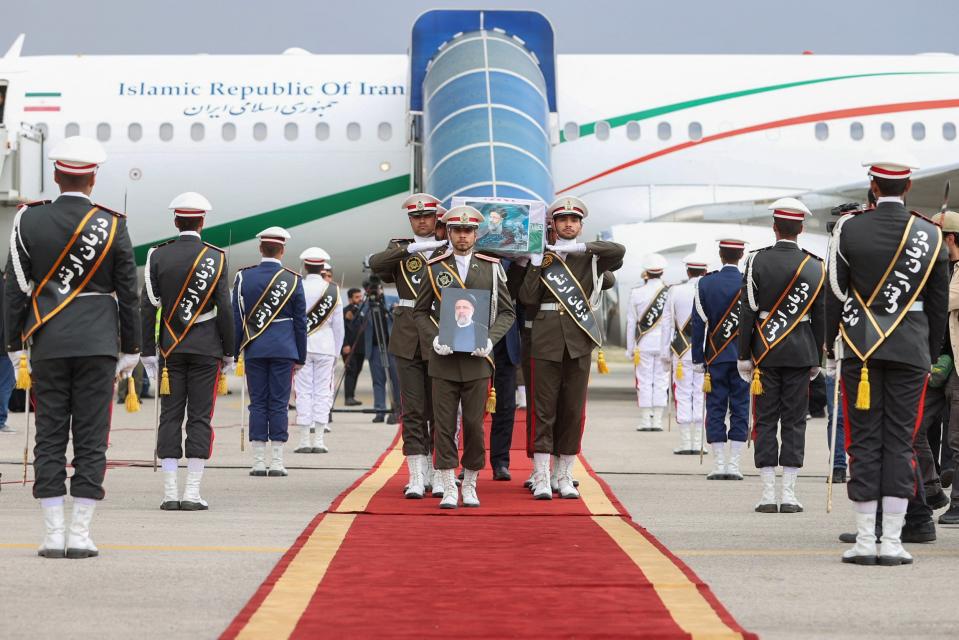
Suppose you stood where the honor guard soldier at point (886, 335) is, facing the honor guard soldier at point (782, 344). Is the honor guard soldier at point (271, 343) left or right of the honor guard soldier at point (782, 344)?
left

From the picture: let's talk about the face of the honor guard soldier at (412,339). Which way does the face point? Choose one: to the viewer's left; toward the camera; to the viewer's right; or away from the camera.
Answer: toward the camera

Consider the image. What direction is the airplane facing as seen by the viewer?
to the viewer's left

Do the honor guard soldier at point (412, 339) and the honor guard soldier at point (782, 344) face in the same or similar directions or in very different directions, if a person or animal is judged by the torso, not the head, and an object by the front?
very different directions

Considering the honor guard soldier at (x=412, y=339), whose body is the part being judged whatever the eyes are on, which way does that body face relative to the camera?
toward the camera

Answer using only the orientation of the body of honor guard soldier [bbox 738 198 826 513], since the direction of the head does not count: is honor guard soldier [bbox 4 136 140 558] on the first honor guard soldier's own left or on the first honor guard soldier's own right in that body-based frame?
on the first honor guard soldier's own left

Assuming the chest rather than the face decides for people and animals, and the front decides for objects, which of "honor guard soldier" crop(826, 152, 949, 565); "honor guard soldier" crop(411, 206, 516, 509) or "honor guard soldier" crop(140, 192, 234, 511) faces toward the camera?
"honor guard soldier" crop(411, 206, 516, 509)

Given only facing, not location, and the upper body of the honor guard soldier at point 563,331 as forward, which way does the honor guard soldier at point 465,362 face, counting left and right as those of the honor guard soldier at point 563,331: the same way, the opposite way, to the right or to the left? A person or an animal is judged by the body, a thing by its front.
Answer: the same way

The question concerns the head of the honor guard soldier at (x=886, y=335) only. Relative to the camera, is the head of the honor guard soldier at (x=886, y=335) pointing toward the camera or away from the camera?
away from the camera

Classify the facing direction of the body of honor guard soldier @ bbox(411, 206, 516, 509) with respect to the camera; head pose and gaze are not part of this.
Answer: toward the camera

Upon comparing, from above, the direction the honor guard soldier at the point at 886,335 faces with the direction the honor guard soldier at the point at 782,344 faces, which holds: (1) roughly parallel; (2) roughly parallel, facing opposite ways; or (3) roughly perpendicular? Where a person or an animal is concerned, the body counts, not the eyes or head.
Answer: roughly parallel

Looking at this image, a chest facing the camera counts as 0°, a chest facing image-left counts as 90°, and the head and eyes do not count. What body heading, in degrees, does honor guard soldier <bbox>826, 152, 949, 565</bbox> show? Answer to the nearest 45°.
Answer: approximately 180°

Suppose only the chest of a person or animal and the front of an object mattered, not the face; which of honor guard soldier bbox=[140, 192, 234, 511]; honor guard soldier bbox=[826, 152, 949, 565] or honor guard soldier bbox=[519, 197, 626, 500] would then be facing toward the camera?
honor guard soldier bbox=[519, 197, 626, 500]

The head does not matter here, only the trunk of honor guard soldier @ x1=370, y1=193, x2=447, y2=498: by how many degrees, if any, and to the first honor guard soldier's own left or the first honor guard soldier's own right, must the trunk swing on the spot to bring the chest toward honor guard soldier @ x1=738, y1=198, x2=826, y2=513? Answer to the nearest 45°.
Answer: approximately 90° to the first honor guard soldier's own left

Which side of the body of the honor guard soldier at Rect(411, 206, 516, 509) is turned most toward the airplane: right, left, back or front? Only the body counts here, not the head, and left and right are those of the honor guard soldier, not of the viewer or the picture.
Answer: back

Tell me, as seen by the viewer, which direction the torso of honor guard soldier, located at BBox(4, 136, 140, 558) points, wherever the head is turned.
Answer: away from the camera
